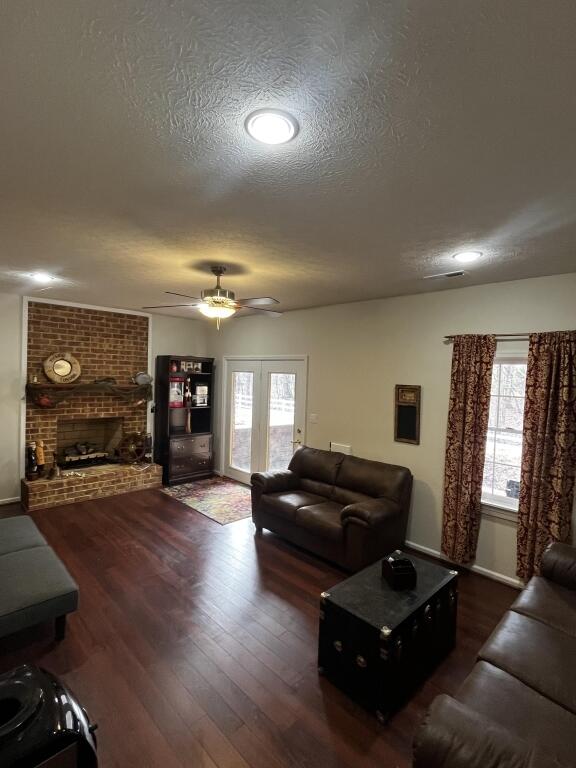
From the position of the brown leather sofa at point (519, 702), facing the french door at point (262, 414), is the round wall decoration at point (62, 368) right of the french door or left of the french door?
left

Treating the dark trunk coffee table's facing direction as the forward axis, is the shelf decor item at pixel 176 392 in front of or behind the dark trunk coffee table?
behind

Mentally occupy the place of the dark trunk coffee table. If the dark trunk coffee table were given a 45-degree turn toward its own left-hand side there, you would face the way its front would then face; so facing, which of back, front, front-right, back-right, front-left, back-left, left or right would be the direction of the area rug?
back-left

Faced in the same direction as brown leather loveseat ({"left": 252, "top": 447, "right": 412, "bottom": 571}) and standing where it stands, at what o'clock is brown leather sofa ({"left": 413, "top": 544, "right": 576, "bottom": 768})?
brown leather sofa ({"left": 413, "top": 544, "right": 576, "bottom": 768}) is roughly at 10 o'clock from brown leather loveseat ({"left": 252, "top": 447, "right": 412, "bottom": 571}).

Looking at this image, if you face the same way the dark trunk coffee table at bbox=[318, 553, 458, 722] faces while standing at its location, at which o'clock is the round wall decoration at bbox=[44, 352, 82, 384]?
The round wall decoration is roughly at 5 o'clock from the dark trunk coffee table.
